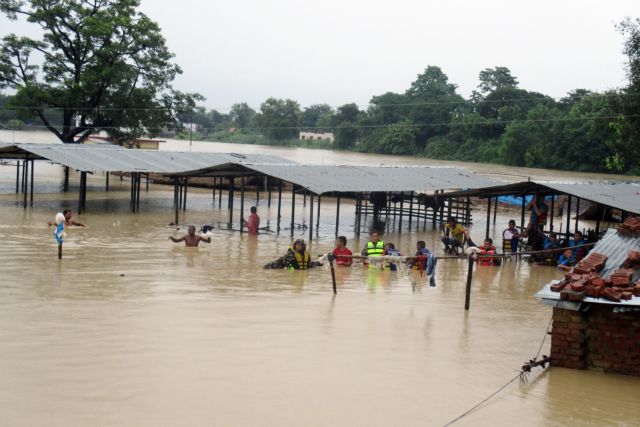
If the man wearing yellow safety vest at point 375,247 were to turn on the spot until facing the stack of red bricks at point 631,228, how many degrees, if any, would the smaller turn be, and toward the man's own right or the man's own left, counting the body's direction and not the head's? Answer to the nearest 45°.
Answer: approximately 45° to the man's own left

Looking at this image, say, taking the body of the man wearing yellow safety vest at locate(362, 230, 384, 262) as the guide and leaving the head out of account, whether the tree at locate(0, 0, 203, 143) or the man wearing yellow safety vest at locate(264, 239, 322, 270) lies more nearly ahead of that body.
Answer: the man wearing yellow safety vest

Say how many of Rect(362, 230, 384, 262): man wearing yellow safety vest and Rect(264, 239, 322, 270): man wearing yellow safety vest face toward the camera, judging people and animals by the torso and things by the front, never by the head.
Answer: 2

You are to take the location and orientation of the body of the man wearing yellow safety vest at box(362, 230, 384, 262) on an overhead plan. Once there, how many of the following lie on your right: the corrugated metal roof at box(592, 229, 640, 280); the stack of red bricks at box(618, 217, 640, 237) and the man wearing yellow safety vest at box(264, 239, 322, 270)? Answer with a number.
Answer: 1

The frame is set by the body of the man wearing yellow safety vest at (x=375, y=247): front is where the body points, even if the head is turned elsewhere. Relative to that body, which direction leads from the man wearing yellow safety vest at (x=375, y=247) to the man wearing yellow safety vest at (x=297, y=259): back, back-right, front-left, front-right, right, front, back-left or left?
right

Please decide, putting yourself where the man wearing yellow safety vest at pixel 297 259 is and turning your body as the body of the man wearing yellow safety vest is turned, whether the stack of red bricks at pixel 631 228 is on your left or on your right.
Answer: on your left

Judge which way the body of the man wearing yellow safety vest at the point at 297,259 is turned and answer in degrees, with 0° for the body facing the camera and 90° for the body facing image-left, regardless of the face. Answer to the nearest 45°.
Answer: approximately 0°

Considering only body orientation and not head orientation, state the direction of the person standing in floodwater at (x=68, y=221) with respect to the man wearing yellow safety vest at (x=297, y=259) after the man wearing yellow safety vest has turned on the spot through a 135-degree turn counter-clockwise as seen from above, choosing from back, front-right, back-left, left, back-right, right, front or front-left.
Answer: left

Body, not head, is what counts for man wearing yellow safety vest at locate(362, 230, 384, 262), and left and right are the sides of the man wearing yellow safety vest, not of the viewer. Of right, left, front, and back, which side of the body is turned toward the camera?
front

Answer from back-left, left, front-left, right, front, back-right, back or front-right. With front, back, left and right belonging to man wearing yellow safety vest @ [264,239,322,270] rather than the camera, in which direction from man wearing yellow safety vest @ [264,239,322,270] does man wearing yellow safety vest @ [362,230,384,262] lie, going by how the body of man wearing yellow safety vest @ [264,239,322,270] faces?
left

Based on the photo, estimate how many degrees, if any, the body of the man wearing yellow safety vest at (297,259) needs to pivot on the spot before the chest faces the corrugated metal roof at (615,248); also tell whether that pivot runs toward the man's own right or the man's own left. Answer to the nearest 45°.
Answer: approximately 45° to the man's own left
